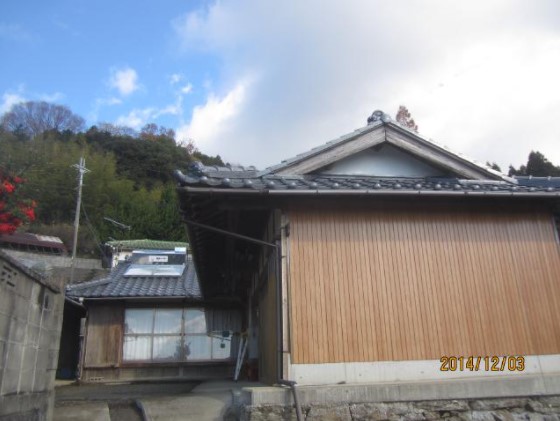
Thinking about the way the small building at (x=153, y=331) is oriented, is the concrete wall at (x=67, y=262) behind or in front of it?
behind

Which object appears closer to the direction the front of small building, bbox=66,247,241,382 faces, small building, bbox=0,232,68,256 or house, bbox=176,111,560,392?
the house

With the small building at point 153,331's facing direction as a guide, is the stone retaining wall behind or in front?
in front

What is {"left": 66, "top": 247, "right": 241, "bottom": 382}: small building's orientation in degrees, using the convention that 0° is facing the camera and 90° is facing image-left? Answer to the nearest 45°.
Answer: approximately 0°

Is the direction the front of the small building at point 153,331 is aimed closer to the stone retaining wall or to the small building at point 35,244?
the stone retaining wall

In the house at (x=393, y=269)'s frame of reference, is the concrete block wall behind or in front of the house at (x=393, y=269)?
in front

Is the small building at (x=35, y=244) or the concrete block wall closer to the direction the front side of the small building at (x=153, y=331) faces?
the concrete block wall

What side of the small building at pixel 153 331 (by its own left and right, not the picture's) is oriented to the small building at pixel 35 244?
back

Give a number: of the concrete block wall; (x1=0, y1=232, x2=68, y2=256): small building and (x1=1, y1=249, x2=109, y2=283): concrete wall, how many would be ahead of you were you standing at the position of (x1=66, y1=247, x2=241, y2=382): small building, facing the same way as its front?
1
